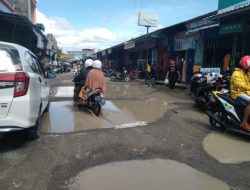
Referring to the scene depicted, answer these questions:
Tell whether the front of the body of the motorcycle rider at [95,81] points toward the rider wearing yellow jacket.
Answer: no

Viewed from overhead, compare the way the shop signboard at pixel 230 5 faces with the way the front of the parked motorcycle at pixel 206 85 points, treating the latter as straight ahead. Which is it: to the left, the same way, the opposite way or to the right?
the same way

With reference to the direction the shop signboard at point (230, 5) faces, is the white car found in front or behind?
in front

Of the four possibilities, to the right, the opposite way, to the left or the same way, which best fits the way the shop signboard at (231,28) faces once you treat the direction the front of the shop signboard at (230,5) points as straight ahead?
the same way

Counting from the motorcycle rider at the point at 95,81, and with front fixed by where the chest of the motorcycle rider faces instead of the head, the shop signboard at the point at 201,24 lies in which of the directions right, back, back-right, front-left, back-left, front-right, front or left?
right

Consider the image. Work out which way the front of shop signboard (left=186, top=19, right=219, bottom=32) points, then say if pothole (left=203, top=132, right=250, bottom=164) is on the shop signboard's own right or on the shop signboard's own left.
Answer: on the shop signboard's own left

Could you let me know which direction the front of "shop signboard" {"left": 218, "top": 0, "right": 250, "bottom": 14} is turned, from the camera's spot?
facing the viewer and to the left of the viewer

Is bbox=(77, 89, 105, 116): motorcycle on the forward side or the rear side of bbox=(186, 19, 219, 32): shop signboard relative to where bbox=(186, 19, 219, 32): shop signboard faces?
on the forward side

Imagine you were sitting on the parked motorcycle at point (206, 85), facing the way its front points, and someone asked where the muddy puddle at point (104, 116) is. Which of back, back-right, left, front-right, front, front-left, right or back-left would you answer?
front

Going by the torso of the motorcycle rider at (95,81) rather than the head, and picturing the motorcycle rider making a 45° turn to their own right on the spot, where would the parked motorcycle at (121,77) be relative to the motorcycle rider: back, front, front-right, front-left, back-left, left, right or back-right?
front

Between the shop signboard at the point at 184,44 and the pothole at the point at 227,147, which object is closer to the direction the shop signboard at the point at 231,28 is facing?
the pothole

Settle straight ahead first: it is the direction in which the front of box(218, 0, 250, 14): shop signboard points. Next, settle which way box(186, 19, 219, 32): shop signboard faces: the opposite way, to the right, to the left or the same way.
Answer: the same way

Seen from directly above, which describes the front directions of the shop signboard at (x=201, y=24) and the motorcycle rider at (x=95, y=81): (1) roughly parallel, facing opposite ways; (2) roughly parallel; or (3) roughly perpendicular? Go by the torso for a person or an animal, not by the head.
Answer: roughly perpendicular

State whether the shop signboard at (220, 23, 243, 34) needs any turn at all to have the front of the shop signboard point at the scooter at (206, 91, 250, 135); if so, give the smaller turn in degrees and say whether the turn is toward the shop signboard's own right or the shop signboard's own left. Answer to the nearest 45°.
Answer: approximately 45° to the shop signboard's own left
